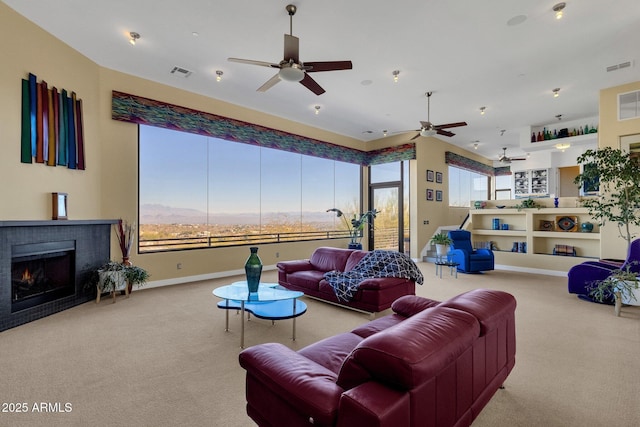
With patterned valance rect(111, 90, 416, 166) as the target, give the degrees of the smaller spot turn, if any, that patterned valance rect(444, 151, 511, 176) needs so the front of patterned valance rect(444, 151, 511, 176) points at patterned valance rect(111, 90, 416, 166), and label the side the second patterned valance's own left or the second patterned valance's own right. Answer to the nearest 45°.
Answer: approximately 90° to the second patterned valance's own right

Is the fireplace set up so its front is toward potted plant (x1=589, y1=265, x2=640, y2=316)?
yes

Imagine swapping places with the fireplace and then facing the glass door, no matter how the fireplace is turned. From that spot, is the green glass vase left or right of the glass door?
right

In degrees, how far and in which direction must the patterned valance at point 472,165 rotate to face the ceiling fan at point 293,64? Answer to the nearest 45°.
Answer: approximately 45° to its right

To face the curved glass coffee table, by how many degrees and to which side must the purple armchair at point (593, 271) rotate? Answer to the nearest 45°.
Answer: approximately 45° to its left

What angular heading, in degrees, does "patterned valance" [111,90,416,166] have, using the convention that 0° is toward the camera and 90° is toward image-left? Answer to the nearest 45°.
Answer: approximately 315°

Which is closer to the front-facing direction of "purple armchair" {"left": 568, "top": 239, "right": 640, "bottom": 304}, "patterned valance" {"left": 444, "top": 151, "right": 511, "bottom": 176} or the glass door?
the glass door

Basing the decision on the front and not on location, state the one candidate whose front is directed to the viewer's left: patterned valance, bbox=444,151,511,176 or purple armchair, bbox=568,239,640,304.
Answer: the purple armchair

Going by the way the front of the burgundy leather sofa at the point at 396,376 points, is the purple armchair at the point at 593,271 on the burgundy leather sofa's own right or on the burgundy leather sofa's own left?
on the burgundy leather sofa's own right

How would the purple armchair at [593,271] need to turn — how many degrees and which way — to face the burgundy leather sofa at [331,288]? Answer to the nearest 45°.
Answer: approximately 45° to its left
